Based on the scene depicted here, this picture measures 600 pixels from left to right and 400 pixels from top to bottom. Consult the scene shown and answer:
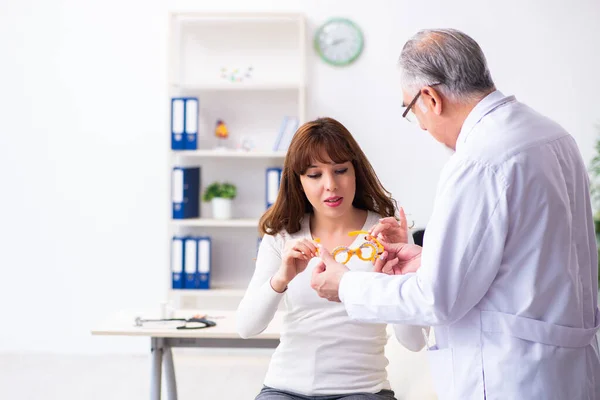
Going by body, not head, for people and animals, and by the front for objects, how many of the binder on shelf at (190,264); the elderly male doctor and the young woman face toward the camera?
2

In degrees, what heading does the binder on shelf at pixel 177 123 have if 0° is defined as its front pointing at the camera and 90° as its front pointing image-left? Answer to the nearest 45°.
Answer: approximately 0°

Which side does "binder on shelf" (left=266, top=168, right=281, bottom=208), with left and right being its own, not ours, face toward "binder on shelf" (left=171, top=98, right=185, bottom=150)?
right
